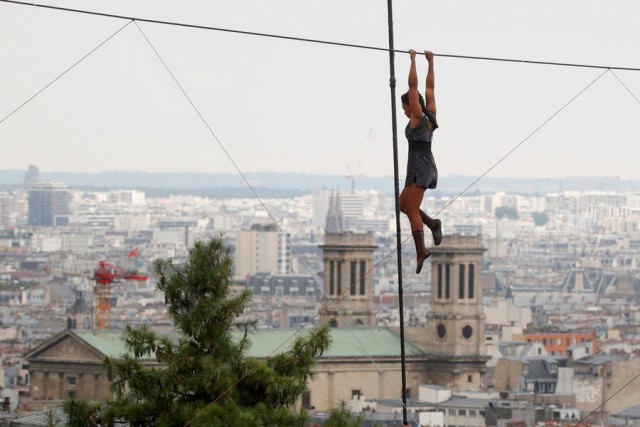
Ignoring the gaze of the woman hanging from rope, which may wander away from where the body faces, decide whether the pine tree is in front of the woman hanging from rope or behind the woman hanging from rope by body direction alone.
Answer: in front

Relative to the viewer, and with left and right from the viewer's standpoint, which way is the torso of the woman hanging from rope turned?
facing away from the viewer and to the left of the viewer
